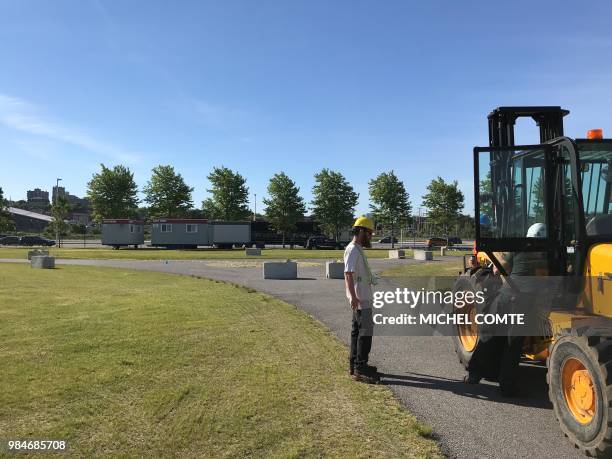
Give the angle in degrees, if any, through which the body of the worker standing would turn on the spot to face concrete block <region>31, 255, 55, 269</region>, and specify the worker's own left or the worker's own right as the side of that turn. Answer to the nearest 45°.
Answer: approximately 135° to the worker's own left

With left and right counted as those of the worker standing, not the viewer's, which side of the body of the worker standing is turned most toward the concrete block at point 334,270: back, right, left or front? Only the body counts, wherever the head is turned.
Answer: left

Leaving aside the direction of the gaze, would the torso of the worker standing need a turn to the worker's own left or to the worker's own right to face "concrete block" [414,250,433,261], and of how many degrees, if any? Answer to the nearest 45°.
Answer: approximately 90° to the worker's own left

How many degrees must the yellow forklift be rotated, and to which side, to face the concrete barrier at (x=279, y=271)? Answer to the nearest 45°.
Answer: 0° — it already faces it

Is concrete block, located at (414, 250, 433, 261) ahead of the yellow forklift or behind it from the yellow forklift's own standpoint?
ahead

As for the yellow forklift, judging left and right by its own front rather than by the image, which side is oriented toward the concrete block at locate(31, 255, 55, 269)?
front

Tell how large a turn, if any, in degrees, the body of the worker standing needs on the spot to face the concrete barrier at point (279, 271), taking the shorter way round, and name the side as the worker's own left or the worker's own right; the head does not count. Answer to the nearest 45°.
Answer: approximately 90° to the worker's own left

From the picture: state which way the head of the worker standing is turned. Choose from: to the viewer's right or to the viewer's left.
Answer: to the viewer's right

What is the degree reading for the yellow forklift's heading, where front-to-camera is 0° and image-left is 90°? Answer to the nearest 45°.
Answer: approximately 135°

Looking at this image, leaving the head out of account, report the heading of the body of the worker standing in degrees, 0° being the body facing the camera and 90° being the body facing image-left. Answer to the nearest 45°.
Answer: approximately 270°

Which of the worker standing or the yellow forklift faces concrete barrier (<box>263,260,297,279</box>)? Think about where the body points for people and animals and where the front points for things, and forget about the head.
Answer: the yellow forklift

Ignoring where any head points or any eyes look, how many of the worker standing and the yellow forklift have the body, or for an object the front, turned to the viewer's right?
1
